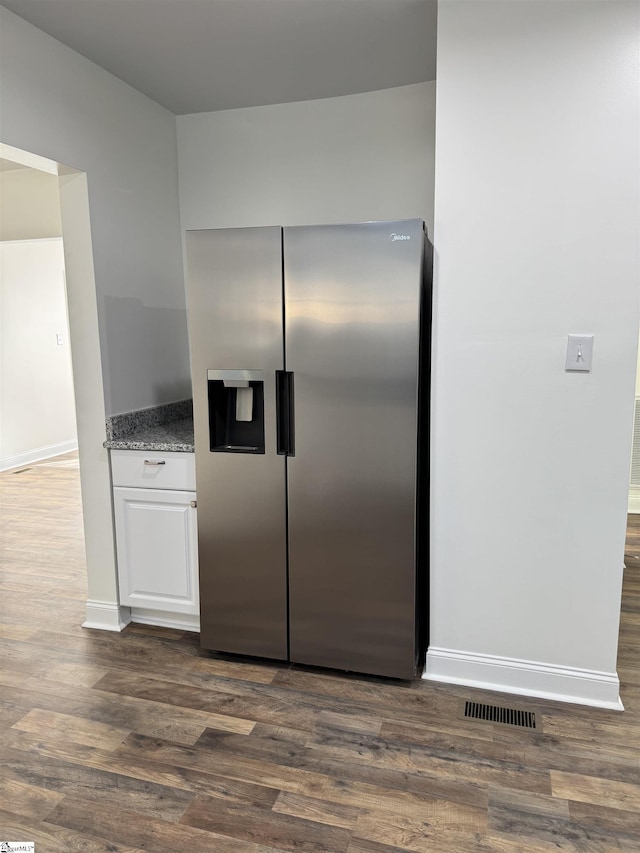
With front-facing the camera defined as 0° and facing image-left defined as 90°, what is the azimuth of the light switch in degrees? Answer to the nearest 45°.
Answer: approximately 0°

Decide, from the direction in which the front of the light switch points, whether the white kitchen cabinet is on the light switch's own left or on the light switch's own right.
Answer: on the light switch's own right

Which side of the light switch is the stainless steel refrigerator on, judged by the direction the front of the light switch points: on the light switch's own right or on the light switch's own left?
on the light switch's own right
